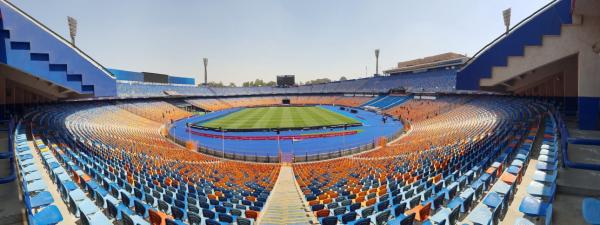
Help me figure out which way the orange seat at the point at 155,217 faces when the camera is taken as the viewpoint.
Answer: facing away from the viewer and to the right of the viewer

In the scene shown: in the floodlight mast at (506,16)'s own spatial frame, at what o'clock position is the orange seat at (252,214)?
The orange seat is roughly at 11 o'clock from the floodlight mast.

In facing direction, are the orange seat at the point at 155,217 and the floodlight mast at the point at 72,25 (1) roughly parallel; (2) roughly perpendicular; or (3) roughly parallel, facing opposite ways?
roughly perpendicular

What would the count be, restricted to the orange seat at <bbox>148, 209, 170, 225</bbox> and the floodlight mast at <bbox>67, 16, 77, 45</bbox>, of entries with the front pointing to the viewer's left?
0

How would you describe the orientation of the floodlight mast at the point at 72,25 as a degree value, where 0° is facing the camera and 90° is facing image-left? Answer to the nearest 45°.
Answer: approximately 315°

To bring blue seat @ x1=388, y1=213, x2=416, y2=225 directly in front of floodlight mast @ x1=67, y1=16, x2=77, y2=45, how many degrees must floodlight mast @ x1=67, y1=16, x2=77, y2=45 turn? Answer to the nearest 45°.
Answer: approximately 45° to its right
